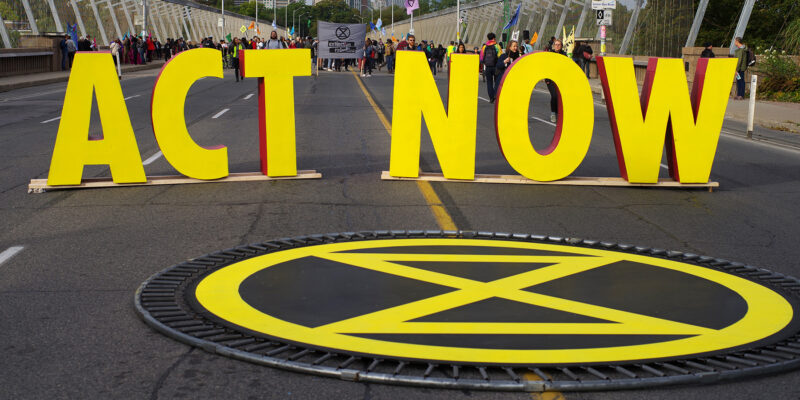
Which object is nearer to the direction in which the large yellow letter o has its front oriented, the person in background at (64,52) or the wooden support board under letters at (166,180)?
the wooden support board under letters

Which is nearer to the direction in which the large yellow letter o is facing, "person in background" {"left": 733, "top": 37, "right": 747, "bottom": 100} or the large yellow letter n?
the large yellow letter n

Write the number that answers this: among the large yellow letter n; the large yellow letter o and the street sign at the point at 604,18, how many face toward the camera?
3

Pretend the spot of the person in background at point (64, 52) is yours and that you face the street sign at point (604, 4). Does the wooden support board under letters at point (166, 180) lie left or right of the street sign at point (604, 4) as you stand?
right

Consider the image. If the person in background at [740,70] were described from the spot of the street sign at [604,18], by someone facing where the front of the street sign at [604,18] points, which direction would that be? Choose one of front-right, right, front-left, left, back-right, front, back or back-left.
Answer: front-left

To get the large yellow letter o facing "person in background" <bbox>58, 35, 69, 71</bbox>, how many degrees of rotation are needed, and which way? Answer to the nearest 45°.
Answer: approximately 135° to its right

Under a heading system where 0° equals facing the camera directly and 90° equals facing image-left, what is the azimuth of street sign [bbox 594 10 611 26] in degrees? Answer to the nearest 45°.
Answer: approximately 0°

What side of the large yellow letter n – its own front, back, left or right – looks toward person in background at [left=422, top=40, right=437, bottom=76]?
back

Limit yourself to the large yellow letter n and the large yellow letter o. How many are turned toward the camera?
2
